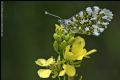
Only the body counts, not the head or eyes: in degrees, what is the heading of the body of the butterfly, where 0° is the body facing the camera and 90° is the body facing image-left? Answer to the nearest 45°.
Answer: approximately 90°
